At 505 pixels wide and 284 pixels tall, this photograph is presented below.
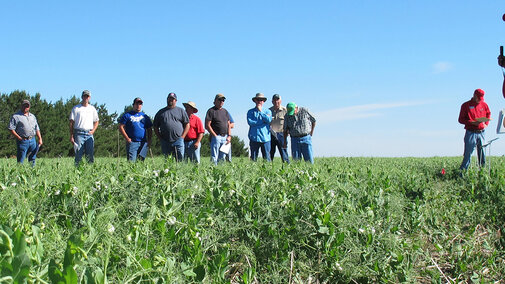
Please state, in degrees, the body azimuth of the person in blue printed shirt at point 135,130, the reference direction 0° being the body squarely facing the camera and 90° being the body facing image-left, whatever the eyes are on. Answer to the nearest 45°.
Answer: approximately 0°

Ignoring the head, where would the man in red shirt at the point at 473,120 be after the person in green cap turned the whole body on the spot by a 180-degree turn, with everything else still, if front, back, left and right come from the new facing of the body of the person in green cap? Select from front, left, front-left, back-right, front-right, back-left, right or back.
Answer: front-right

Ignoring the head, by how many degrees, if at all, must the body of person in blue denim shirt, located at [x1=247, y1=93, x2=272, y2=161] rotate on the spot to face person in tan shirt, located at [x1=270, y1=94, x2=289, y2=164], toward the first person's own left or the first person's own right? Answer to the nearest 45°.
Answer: approximately 135° to the first person's own left

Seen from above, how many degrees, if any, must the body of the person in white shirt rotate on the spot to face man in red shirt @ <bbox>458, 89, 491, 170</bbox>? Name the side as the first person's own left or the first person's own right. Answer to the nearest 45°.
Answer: approximately 90° to the first person's own left

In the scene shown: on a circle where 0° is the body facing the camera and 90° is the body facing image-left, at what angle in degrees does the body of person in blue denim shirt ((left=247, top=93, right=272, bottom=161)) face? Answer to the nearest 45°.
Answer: approximately 0°

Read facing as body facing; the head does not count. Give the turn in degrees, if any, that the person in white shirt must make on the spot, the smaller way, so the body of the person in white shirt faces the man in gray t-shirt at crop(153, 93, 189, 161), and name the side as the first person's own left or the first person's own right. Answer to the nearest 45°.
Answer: approximately 45° to the first person's own left

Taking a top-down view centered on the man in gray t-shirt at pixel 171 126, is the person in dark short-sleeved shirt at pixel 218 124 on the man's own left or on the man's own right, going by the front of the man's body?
on the man's own left

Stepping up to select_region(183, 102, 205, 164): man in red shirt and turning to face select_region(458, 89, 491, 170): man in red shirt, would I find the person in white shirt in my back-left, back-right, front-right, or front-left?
back-right

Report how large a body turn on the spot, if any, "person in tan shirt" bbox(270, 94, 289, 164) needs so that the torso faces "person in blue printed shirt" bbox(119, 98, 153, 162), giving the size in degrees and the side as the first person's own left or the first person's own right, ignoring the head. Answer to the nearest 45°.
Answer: approximately 45° to the first person's own right
